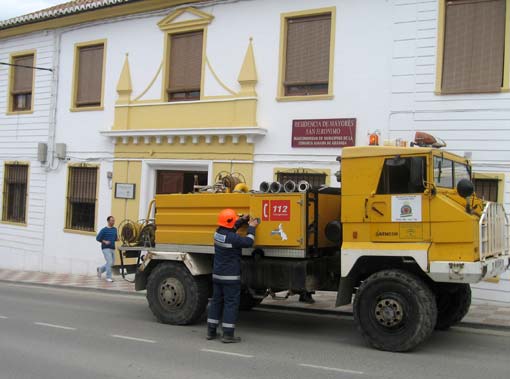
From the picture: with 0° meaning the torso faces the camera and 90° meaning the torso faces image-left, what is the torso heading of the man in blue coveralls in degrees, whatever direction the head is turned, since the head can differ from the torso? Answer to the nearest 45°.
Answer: approximately 225°

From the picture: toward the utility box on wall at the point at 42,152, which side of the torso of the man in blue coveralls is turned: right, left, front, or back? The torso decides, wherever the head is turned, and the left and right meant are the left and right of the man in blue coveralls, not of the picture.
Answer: left

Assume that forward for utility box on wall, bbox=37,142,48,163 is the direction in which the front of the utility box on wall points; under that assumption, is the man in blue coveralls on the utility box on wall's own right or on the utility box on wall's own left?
on the utility box on wall's own left

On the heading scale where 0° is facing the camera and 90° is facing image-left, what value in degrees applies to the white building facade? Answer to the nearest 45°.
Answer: approximately 45°

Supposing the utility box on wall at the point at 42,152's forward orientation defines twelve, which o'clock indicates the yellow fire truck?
The yellow fire truck is roughly at 10 o'clock from the utility box on wall.

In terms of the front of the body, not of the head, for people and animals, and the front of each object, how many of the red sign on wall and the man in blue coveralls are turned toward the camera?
1

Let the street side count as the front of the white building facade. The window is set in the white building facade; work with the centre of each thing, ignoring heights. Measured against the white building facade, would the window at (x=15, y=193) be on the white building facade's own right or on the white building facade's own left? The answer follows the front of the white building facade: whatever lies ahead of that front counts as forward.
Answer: on the white building facade's own right

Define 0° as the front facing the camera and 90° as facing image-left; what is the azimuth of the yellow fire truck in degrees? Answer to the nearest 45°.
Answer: approximately 315°

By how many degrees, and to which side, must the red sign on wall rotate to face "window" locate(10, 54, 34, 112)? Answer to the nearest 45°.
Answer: approximately 135° to its right

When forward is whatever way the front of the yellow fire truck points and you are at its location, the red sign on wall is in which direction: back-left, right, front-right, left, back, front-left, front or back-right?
back-left

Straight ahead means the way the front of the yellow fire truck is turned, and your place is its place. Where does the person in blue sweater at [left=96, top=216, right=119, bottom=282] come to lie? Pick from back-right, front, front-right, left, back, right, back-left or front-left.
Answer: back

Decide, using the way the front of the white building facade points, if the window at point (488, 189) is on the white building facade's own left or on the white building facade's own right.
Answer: on the white building facade's own left
